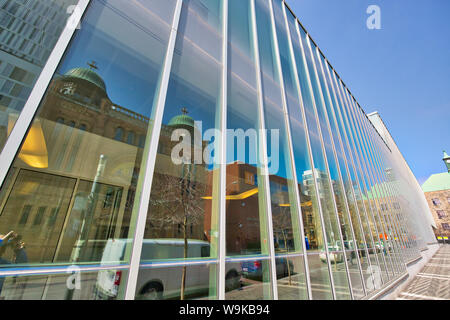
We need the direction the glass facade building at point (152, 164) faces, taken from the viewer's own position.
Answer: facing the viewer and to the right of the viewer
